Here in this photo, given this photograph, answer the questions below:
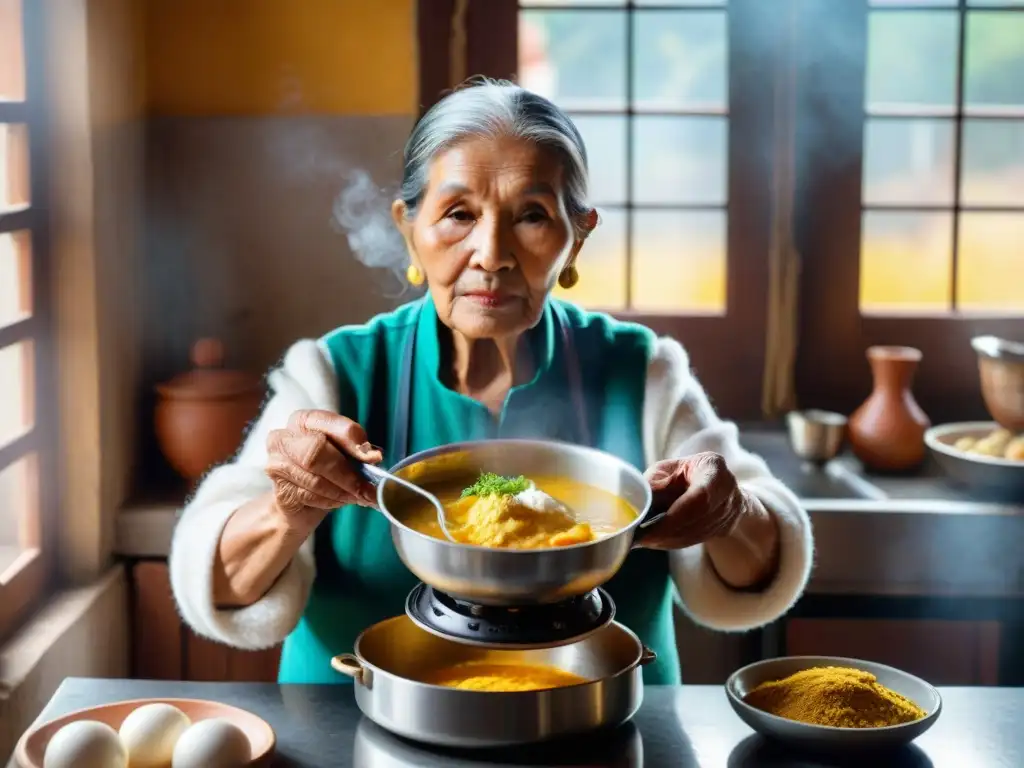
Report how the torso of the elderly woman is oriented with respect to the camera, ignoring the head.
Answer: toward the camera

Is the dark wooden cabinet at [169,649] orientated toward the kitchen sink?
no

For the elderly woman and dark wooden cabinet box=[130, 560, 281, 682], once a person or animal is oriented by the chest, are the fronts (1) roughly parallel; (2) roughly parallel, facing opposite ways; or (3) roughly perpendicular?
roughly parallel

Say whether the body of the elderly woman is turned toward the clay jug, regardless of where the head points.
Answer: no

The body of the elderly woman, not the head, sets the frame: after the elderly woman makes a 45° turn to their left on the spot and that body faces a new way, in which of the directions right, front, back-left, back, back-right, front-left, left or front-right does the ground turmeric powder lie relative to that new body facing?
front

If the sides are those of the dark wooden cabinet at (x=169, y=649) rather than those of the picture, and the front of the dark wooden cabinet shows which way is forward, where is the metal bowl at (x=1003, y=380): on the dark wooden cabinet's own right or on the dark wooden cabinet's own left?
on the dark wooden cabinet's own left

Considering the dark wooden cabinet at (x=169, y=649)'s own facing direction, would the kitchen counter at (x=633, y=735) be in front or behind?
in front

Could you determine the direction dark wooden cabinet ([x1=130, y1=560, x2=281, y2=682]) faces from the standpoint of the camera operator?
facing the viewer

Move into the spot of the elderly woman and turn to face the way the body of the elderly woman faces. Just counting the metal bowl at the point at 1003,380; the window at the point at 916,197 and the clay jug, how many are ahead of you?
0

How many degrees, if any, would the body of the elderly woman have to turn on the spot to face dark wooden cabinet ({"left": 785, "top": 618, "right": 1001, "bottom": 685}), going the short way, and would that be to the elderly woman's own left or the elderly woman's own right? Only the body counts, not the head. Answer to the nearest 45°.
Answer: approximately 135° to the elderly woman's own left

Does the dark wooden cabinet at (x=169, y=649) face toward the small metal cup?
no

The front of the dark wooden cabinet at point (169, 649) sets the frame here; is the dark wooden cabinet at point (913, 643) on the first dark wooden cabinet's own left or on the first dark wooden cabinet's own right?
on the first dark wooden cabinet's own left

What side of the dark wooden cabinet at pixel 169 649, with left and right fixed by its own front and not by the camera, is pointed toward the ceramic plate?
front

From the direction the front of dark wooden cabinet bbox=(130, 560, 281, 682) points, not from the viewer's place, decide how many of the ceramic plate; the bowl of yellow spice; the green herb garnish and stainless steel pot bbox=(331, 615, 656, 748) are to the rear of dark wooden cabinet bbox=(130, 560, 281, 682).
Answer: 0

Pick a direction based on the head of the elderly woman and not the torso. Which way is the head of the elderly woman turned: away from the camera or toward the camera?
toward the camera

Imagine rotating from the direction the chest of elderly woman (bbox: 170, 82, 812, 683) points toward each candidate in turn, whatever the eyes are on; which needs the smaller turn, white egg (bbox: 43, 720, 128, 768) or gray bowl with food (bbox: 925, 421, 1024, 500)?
the white egg

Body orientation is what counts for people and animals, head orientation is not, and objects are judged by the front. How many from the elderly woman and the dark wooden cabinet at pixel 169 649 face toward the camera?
2
